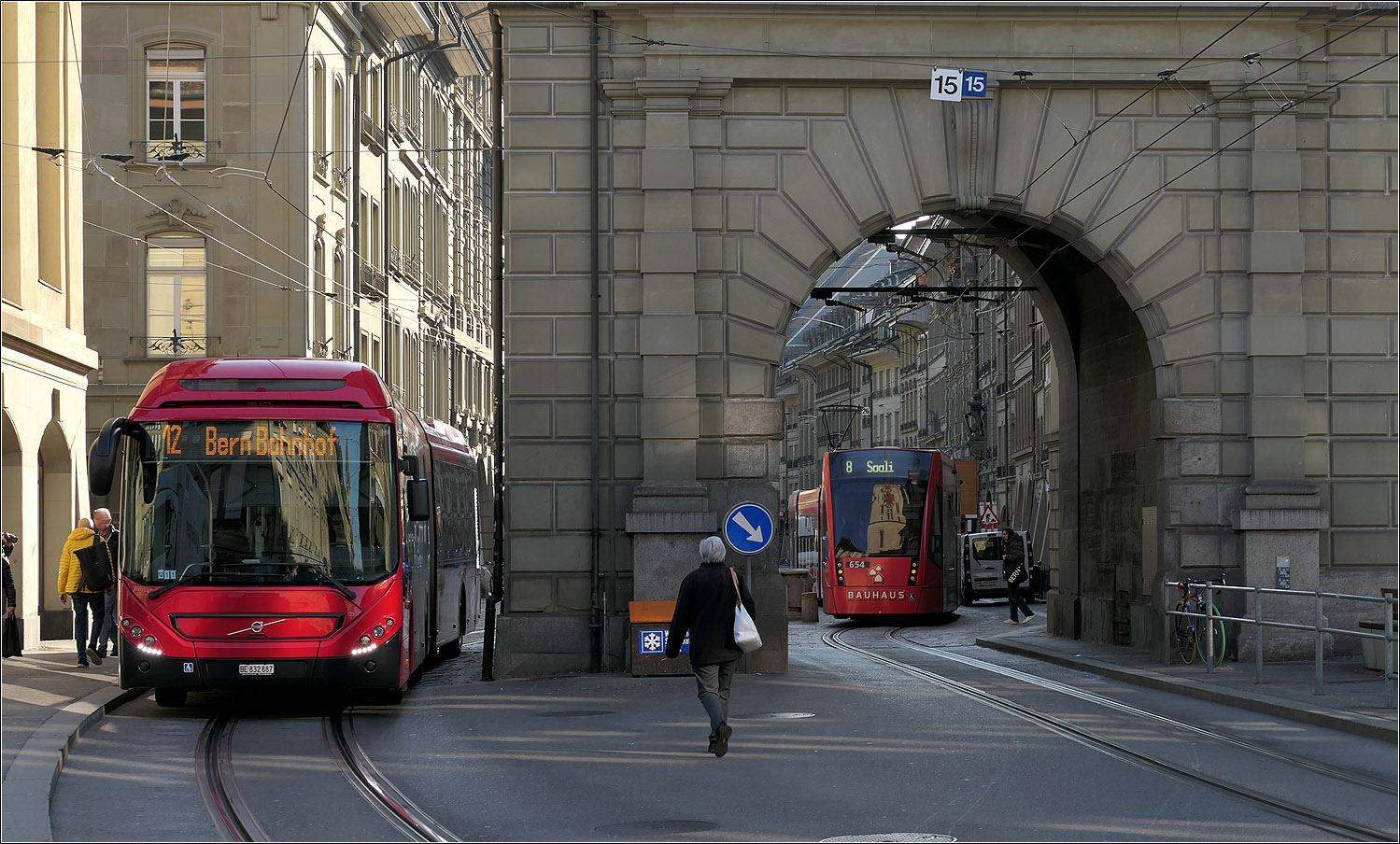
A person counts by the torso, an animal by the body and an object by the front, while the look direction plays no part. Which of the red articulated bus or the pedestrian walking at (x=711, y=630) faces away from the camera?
the pedestrian walking

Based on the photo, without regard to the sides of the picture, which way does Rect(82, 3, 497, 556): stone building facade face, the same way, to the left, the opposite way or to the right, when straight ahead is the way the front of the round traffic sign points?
to the left

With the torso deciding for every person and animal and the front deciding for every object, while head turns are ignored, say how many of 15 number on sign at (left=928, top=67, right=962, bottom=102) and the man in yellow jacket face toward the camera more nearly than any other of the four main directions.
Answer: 1

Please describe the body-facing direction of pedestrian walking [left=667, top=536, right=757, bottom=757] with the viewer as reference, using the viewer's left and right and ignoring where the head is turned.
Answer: facing away from the viewer

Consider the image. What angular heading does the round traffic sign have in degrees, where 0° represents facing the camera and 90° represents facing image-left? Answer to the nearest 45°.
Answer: approximately 0°

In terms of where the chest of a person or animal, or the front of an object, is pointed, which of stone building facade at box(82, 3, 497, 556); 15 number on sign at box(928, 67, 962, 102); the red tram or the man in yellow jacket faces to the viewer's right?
the stone building facade

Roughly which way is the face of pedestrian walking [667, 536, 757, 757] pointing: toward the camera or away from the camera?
away from the camera

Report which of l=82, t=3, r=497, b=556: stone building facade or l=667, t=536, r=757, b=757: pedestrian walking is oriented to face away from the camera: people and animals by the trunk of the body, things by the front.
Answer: the pedestrian walking

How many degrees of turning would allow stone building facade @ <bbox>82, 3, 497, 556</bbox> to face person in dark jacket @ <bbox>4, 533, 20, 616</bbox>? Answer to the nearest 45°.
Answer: approximately 90° to its right

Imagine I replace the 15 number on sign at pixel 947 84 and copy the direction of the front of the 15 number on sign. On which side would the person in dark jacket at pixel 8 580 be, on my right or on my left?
on my right
